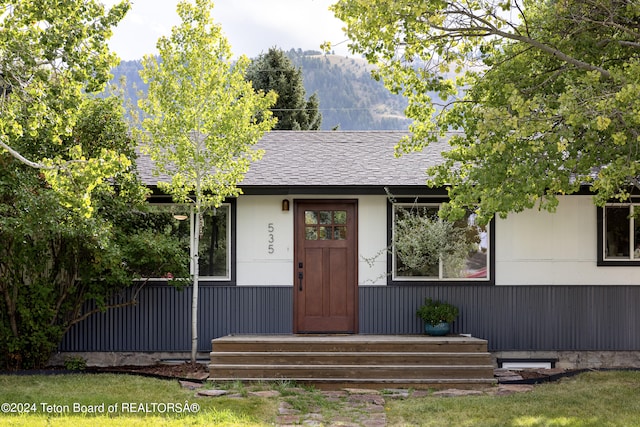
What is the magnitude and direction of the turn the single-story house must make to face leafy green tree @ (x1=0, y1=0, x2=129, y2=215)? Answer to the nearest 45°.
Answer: approximately 45° to its right

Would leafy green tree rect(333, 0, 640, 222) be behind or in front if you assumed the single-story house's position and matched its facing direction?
in front

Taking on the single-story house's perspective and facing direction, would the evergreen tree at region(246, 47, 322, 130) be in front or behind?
behind

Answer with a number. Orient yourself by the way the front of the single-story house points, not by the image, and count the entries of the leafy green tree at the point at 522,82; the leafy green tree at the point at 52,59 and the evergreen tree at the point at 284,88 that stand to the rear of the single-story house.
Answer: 1

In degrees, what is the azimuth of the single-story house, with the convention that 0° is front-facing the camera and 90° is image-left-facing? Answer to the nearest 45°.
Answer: approximately 0°
